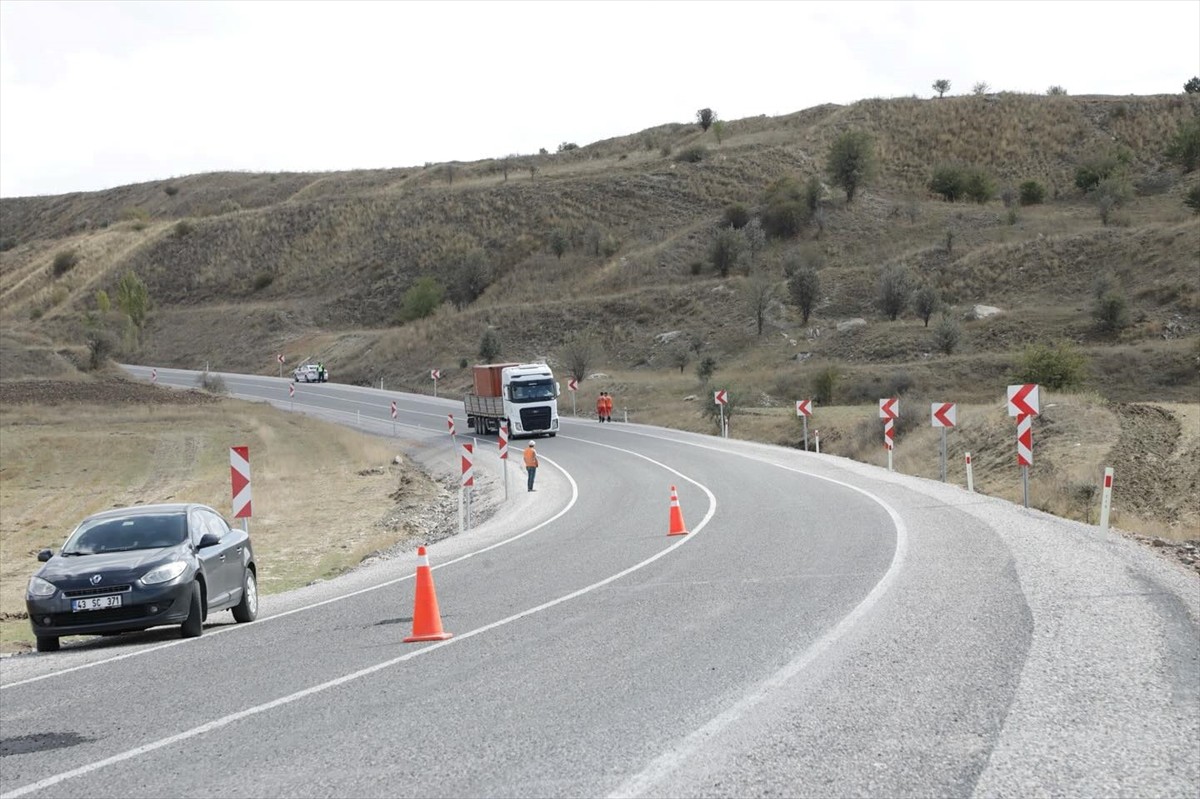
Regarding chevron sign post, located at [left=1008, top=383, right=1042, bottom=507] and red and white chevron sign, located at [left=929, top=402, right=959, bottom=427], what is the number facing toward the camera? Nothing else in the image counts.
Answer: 2

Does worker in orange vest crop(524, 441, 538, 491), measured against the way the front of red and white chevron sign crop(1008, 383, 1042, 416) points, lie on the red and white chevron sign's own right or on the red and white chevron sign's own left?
on the red and white chevron sign's own right

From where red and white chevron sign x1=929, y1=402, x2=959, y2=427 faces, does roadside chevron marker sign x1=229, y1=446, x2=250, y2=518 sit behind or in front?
in front

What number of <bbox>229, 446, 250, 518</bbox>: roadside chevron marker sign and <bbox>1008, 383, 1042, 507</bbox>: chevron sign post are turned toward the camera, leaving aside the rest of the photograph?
2

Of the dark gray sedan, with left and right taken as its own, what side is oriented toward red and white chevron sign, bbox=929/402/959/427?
back

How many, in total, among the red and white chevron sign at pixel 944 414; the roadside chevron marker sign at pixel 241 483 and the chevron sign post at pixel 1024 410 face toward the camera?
3

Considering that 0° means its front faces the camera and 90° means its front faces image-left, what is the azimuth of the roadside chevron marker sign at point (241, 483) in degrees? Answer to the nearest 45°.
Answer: approximately 0°

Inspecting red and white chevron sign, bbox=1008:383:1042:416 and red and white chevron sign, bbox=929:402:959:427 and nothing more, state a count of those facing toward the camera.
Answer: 2

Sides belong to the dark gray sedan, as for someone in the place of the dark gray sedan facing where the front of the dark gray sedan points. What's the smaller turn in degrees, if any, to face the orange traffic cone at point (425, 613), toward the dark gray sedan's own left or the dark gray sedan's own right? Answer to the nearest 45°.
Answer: approximately 90° to the dark gray sedan's own left

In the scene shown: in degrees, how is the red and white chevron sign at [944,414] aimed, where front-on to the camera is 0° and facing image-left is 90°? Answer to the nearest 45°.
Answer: approximately 0°

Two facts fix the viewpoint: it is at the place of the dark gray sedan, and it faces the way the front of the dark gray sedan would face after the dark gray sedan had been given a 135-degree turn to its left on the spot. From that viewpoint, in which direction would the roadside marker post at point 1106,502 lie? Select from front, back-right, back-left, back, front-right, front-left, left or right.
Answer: front

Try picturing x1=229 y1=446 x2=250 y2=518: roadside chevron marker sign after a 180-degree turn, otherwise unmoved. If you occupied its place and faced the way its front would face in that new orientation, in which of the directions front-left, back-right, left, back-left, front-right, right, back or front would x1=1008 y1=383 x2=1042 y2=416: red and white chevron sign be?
right

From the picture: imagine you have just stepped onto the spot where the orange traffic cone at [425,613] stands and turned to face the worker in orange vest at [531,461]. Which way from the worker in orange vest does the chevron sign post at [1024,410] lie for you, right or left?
right

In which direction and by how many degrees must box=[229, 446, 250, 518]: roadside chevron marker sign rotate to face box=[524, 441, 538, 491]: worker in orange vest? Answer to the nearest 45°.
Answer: approximately 135° to its left

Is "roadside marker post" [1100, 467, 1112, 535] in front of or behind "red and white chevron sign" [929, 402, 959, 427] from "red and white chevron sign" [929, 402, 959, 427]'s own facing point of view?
in front
